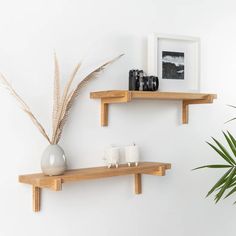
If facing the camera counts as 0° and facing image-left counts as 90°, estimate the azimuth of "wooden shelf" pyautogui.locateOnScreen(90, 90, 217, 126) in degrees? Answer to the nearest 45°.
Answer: approximately 315°

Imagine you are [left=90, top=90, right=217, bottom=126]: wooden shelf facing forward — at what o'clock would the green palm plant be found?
The green palm plant is roughly at 10 o'clock from the wooden shelf.

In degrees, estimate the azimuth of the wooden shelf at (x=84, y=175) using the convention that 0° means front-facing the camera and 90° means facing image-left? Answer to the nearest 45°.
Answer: approximately 315°
